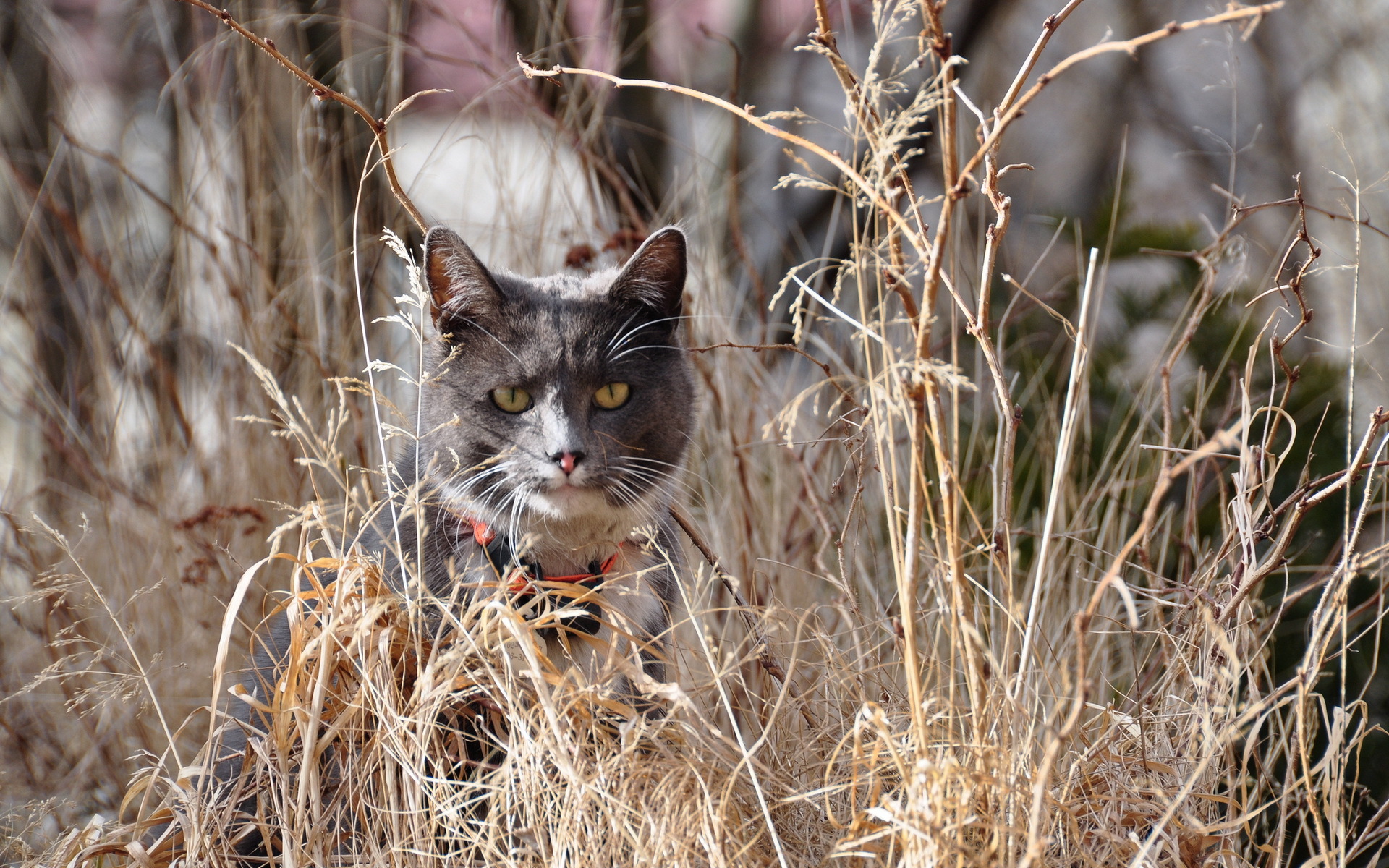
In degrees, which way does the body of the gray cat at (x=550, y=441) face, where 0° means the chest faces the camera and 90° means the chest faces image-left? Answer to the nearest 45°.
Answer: approximately 315°
